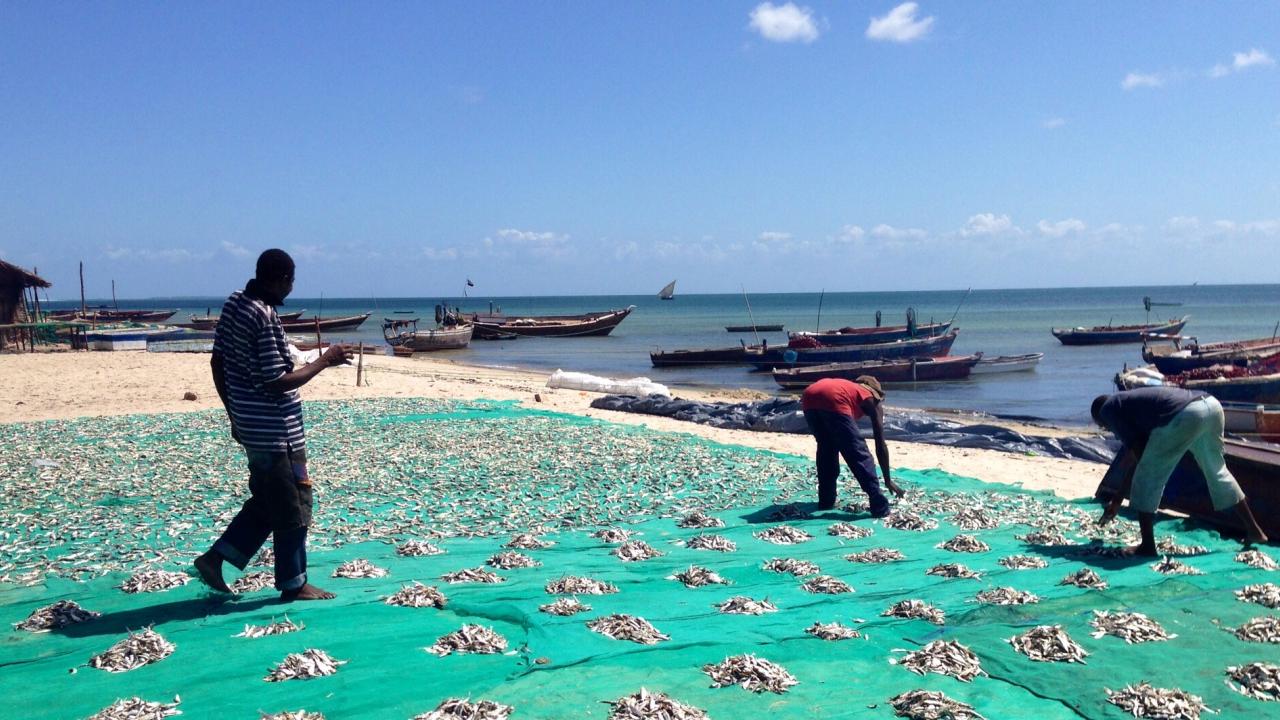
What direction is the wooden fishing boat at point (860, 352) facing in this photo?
to the viewer's right

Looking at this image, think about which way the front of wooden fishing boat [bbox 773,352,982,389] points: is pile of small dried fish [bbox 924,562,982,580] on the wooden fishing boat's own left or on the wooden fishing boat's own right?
on the wooden fishing boat's own right

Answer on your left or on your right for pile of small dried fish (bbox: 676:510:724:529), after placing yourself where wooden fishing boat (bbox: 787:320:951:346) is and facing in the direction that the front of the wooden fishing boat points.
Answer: on your right

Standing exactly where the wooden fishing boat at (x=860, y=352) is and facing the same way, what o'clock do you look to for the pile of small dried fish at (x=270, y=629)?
The pile of small dried fish is roughly at 3 o'clock from the wooden fishing boat.

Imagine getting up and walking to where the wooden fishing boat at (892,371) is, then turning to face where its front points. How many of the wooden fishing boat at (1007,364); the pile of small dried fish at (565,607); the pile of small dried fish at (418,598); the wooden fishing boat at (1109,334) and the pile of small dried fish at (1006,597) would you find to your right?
3

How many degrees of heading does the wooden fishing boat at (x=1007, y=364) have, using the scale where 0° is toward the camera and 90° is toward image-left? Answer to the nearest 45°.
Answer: approximately 270°

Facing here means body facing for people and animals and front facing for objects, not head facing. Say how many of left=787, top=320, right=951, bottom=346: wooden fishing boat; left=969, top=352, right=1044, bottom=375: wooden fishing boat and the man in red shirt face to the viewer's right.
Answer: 3

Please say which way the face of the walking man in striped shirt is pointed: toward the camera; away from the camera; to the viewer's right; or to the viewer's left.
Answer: to the viewer's right

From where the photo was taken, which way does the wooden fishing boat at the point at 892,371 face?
to the viewer's right

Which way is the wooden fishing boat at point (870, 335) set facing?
to the viewer's right

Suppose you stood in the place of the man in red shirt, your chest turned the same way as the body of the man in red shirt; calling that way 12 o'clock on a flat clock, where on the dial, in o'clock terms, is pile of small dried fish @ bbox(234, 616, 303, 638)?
The pile of small dried fish is roughly at 4 o'clock from the man in red shirt.

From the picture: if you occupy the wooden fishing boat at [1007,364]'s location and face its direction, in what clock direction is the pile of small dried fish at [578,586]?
The pile of small dried fish is roughly at 3 o'clock from the wooden fishing boat.

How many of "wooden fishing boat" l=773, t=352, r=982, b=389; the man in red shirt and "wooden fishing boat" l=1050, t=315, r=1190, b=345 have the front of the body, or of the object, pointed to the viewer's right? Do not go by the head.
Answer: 3

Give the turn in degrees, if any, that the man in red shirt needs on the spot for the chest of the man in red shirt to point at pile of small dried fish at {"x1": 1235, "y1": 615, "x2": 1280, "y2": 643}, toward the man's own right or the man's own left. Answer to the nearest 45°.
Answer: approximately 45° to the man's own right

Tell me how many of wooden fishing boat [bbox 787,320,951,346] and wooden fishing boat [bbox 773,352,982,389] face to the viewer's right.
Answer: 2
